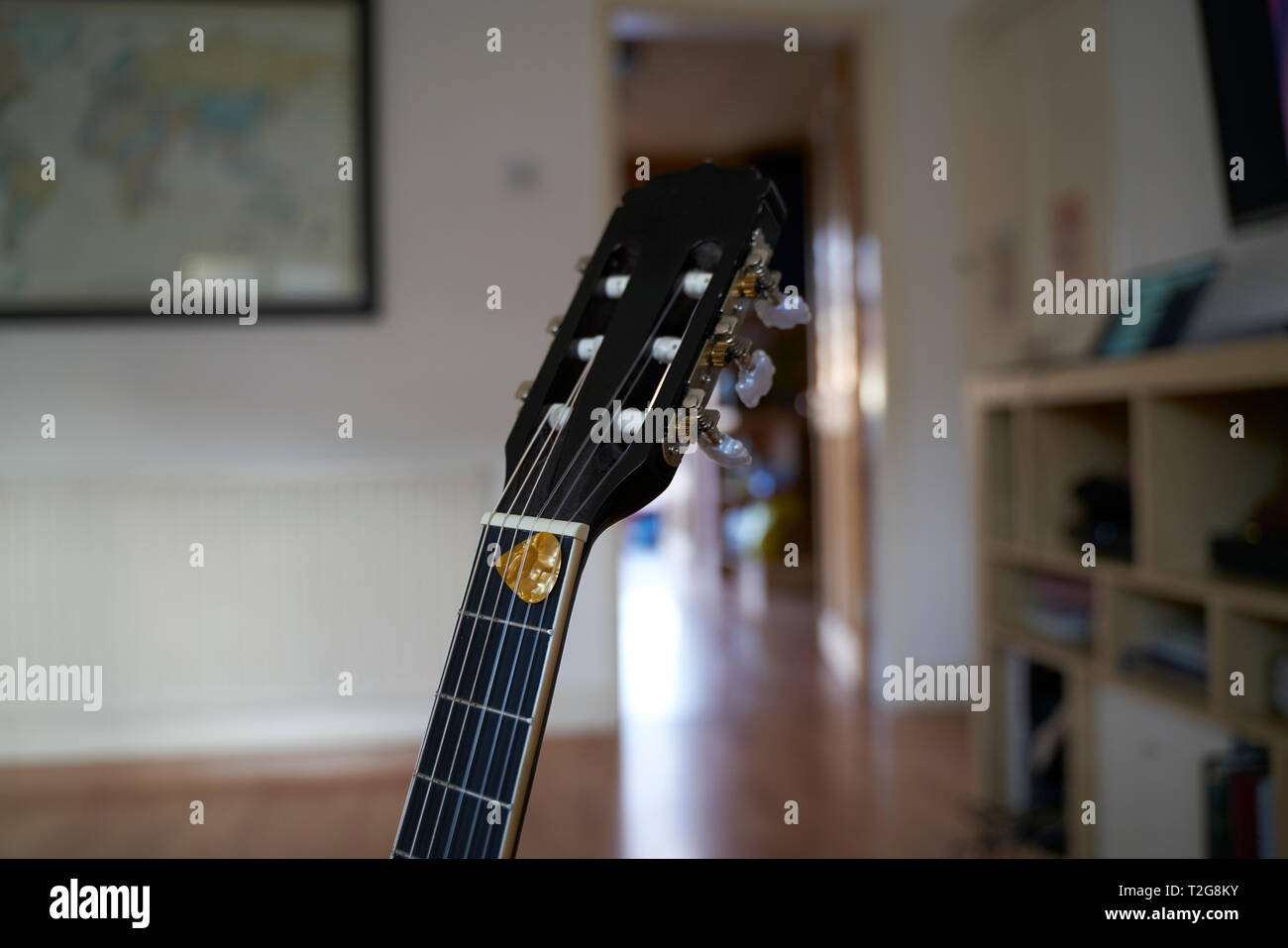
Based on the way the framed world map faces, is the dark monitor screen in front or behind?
in front

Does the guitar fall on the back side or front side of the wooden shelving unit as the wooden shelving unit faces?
on the front side

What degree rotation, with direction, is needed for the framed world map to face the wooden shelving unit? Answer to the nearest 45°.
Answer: approximately 45° to its left

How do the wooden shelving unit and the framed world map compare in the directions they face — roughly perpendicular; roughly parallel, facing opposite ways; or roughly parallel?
roughly perpendicular
